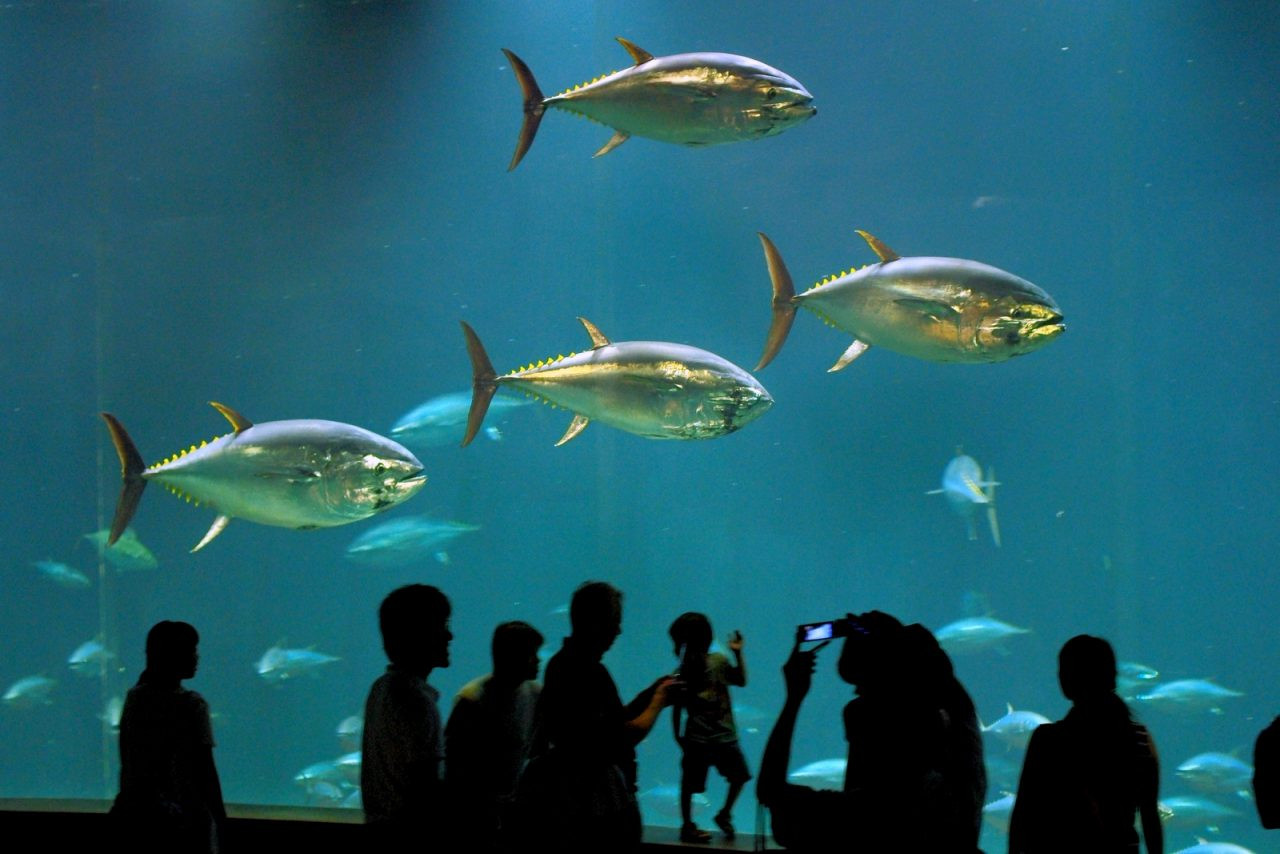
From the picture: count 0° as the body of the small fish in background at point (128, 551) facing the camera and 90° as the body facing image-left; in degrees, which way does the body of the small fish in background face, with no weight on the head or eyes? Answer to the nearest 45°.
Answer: approximately 270°

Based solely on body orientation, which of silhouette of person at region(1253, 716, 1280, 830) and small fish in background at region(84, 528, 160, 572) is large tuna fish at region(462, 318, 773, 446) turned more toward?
the silhouette of person

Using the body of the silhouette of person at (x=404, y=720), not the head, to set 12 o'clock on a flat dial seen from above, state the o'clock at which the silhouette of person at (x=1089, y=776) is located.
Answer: the silhouette of person at (x=1089, y=776) is roughly at 1 o'clock from the silhouette of person at (x=404, y=720).

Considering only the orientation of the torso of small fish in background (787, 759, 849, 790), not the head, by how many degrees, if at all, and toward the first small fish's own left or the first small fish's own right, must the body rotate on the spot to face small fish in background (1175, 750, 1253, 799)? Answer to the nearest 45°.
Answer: approximately 180°

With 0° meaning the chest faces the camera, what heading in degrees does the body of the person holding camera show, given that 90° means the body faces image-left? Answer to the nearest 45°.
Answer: approximately 135°

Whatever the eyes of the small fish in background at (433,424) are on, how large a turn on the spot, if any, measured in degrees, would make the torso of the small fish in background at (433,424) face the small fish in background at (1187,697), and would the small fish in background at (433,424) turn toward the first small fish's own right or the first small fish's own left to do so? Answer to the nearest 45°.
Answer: approximately 180°
